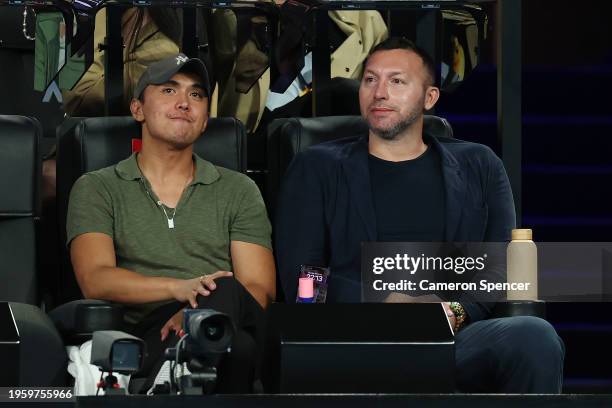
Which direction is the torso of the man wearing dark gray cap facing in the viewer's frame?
toward the camera

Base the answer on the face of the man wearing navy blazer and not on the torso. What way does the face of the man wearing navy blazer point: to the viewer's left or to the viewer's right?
to the viewer's left

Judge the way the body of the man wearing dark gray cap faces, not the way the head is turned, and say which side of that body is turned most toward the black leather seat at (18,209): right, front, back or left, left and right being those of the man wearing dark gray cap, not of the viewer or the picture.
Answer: right

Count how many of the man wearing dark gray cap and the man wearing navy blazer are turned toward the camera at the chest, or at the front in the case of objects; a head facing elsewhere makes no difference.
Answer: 2

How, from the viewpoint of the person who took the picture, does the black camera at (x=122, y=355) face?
facing the viewer and to the right of the viewer

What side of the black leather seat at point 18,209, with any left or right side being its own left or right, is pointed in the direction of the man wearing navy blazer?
left

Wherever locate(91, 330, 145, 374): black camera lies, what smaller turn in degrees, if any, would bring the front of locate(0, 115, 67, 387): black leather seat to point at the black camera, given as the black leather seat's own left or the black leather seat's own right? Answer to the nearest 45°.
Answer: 0° — it already faces it

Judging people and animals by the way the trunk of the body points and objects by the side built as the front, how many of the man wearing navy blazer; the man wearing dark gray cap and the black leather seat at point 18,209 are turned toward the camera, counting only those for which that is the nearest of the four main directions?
3

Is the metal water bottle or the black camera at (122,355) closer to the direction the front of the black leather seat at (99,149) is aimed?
the black camera

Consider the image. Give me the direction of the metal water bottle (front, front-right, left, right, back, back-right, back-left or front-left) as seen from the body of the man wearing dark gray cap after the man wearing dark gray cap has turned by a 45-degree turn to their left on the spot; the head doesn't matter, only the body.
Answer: front

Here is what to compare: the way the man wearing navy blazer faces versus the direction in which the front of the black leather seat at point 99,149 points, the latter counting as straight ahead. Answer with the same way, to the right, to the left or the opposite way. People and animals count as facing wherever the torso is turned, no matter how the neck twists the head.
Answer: the same way

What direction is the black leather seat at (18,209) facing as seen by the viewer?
toward the camera

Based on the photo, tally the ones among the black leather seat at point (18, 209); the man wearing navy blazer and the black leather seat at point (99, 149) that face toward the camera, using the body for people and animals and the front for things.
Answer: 3

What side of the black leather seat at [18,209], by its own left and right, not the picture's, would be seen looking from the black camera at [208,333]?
front

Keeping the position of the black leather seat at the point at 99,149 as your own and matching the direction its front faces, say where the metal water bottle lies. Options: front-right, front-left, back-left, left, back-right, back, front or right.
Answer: front-left

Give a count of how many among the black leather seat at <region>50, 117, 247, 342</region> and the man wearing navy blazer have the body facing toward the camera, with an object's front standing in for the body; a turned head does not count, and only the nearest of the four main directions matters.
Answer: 2
